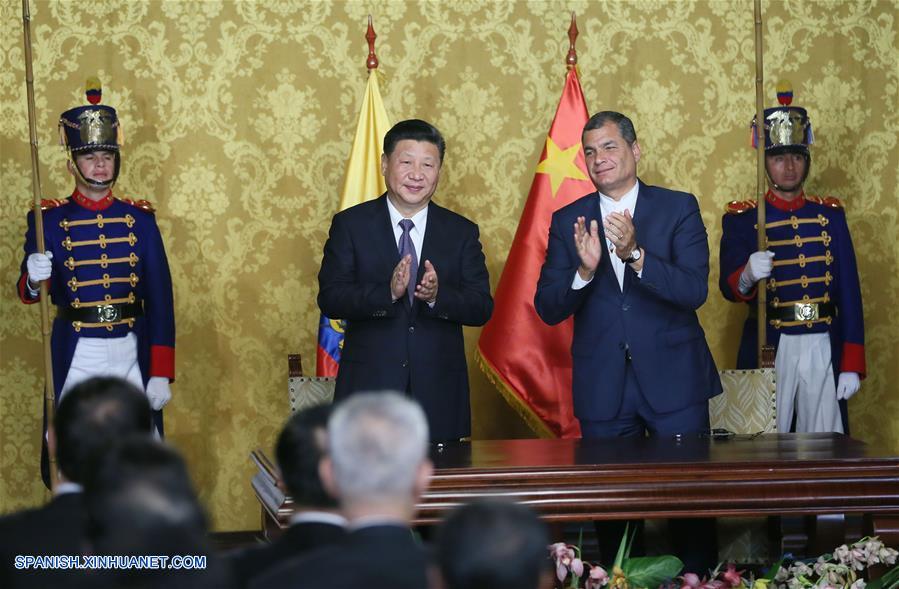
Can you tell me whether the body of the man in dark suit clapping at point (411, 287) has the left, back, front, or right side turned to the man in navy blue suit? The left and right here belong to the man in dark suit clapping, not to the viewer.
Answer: left

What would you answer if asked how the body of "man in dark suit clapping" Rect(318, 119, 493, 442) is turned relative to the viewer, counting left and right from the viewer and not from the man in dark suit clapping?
facing the viewer

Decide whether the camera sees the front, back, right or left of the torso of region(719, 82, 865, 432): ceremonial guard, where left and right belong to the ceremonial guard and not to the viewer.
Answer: front

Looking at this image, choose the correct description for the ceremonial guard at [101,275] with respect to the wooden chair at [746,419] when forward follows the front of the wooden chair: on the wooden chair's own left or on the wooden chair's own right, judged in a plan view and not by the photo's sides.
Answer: on the wooden chair's own right

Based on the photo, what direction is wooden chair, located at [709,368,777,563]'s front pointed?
toward the camera

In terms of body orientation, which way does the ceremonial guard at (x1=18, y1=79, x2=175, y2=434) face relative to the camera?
toward the camera

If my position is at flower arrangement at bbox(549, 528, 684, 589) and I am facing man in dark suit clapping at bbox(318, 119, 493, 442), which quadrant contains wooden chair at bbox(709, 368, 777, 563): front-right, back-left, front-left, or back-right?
front-right

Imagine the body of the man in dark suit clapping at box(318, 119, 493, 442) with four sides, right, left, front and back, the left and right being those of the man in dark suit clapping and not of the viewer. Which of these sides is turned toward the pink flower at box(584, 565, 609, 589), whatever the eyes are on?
front

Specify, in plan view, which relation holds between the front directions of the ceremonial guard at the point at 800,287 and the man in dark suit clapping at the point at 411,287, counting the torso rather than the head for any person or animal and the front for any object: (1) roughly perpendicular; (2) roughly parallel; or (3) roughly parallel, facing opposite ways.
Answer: roughly parallel

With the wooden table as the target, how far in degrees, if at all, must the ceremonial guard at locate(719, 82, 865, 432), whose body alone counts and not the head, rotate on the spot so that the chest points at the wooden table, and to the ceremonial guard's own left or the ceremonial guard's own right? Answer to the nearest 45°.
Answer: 0° — they already face it

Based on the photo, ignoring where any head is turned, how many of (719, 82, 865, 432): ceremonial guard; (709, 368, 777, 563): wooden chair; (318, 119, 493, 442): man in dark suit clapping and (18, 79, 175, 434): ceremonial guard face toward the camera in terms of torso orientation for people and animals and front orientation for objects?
4

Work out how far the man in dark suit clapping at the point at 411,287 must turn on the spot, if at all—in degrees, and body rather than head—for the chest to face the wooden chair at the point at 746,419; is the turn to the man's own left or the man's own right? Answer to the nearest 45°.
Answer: approximately 90° to the man's own left

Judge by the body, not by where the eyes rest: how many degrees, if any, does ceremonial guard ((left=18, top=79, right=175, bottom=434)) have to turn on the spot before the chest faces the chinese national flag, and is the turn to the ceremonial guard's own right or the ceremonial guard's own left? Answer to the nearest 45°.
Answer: approximately 90° to the ceremonial guard's own left
